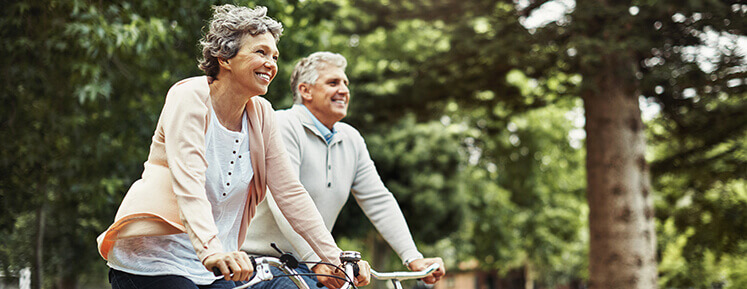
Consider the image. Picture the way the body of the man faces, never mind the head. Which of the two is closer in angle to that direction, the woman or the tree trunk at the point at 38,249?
the woman

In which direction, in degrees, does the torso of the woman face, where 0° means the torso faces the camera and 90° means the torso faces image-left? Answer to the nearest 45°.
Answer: approximately 315°

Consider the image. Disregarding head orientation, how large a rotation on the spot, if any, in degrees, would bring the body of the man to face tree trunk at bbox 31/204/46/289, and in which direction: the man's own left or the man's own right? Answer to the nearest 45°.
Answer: approximately 180°

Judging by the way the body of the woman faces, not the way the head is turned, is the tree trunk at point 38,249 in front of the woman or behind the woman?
behind

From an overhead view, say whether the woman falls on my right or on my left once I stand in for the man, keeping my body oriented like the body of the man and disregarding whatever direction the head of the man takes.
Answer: on my right

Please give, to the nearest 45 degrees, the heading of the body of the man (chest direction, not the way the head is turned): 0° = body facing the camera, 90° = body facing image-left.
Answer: approximately 315°

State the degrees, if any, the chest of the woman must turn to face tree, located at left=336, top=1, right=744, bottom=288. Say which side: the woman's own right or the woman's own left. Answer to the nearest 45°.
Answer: approximately 90° to the woman's own left
